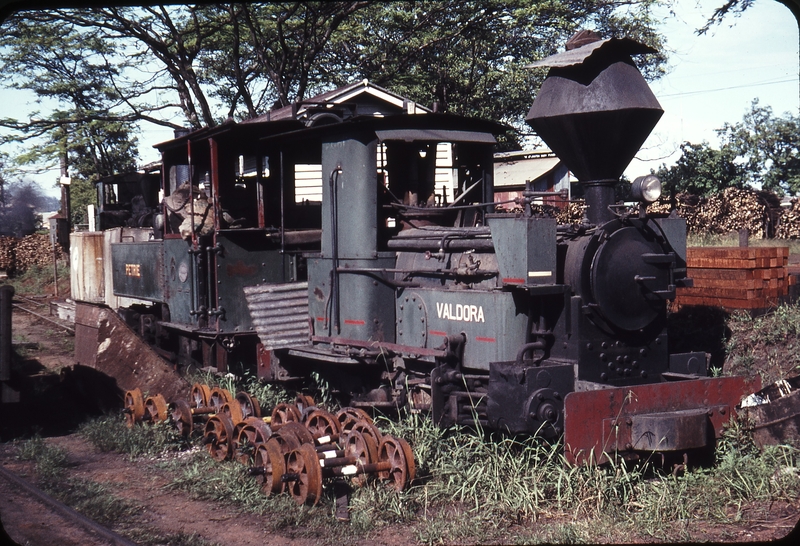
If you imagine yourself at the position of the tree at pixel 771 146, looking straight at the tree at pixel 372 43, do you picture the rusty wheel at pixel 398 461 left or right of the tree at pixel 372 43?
left

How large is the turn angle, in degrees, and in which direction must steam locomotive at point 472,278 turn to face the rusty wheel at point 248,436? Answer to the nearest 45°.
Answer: approximately 135° to its right

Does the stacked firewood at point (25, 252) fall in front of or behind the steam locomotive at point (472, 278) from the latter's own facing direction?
behind

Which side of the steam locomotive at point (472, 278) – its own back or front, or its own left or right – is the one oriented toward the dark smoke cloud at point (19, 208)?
back

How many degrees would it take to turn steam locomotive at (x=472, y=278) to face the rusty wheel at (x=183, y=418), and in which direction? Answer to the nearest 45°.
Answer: approximately 135° to its right

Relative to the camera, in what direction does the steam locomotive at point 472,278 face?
facing the viewer and to the right of the viewer

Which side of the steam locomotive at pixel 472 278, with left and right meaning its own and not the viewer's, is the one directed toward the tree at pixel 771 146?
left

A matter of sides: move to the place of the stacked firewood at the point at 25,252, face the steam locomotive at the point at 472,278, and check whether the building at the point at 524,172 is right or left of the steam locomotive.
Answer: left

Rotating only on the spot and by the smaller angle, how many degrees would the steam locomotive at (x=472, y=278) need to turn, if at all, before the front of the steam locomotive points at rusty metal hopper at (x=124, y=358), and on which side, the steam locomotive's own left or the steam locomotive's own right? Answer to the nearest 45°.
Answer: approximately 180°

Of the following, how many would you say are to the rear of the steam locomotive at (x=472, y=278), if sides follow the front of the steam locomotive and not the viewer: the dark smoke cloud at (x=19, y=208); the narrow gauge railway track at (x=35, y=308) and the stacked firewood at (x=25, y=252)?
3

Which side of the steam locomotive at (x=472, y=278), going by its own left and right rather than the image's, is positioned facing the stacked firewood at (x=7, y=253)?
back

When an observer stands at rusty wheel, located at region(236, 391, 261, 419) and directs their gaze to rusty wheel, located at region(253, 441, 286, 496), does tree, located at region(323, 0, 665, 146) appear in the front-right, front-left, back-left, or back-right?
back-left

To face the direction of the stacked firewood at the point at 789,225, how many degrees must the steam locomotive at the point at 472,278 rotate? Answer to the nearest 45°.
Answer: approximately 90° to its left
